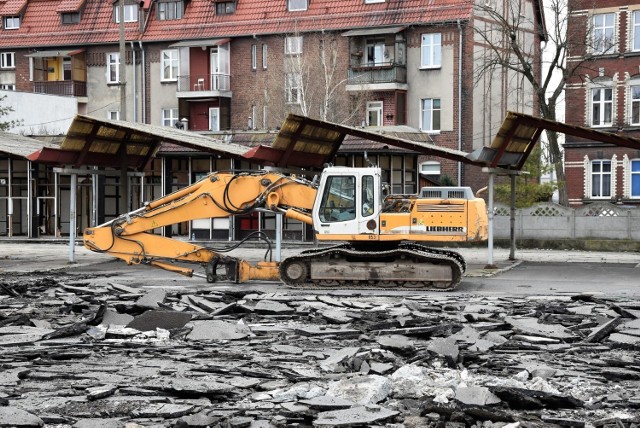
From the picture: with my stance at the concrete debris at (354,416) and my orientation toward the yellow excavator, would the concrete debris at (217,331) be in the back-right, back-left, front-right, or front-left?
front-left

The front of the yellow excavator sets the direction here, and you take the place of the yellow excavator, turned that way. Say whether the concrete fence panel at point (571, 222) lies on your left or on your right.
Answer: on your right

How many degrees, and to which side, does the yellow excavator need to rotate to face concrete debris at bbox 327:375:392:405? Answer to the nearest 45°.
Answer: approximately 90° to its left

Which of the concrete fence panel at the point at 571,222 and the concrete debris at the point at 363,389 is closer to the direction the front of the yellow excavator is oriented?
the concrete debris

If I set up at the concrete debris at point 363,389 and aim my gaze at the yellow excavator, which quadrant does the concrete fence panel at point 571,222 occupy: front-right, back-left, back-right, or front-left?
front-right

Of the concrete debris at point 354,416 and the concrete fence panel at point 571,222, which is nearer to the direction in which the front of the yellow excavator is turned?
the concrete debris

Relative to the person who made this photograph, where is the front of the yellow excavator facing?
facing to the left of the viewer

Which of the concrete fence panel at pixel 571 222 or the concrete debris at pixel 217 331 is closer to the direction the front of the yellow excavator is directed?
the concrete debris

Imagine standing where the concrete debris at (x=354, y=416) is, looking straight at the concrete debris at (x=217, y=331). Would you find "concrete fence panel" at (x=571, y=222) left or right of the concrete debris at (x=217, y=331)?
right

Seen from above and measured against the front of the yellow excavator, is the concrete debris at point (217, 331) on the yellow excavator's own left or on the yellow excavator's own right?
on the yellow excavator's own left

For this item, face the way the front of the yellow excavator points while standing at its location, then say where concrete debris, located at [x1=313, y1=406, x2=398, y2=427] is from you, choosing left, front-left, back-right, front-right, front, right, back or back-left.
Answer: left

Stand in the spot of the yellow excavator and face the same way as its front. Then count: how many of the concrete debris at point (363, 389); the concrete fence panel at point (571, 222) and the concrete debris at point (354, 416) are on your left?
2
